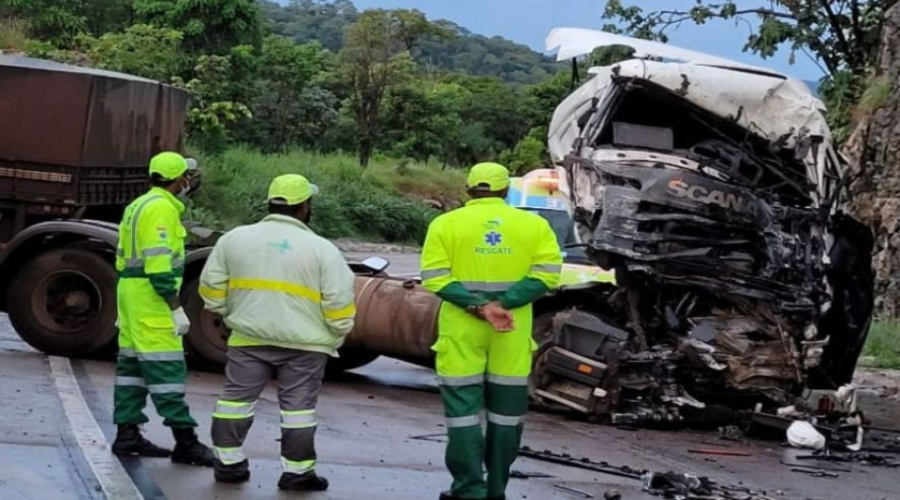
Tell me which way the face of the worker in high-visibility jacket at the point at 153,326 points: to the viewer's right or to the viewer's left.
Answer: to the viewer's right

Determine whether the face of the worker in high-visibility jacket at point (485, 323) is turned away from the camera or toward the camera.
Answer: away from the camera

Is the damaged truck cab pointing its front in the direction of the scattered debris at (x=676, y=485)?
yes

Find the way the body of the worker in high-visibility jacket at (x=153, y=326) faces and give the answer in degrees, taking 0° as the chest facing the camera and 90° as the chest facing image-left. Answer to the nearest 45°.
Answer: approximately 270°

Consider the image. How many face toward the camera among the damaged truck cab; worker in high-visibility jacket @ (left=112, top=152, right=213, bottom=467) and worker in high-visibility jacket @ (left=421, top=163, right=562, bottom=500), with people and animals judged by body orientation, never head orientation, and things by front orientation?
1

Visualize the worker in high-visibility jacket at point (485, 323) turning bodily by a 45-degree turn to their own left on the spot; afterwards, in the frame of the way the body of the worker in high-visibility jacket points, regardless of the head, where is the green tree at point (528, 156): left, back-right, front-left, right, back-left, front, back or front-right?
front-right

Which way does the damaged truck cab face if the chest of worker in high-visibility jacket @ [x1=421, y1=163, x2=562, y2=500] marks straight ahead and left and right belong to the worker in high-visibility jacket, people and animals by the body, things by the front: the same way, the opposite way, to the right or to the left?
the opposite way

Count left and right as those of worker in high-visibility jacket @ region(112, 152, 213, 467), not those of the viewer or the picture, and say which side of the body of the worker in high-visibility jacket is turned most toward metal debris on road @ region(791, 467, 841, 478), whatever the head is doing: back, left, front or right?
front

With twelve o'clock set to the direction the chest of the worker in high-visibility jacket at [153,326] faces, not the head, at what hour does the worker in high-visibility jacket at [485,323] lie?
the worker in high-visibility jacket at [485,323] is roughly at 1 o'clock from the worker in high-visibility jacket at [153,326].

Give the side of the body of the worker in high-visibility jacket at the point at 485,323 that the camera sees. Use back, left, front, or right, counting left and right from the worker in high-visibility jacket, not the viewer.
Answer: back

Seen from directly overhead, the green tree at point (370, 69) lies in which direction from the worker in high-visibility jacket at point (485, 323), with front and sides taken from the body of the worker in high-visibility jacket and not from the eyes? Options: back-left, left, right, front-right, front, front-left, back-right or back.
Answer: front

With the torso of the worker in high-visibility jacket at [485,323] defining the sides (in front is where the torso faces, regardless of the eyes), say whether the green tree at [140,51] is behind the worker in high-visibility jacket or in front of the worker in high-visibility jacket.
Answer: in front

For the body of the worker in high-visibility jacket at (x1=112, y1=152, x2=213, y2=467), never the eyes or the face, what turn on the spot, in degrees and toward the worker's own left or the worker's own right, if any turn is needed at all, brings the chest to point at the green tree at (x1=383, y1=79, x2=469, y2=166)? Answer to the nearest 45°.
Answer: approximately 90° to the worker's own left

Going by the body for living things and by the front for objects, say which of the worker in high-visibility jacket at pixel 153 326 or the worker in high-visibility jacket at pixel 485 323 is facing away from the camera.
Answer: the worker in high-visibility jacket at pixel 485 323

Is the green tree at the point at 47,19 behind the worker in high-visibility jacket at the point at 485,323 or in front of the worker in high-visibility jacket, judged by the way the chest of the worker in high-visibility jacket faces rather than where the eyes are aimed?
in front

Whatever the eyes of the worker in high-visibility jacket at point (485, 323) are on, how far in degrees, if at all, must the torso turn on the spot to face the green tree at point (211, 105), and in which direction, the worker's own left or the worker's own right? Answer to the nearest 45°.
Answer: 0° — they already face it

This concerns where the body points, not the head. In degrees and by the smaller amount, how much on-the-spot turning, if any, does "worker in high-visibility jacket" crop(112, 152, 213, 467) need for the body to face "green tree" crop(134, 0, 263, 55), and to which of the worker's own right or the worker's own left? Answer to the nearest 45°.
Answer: approximately 90° to the worker's own left

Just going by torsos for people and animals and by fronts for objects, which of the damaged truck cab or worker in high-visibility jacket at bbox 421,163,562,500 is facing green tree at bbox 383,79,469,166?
the worker in high-visibility jacket

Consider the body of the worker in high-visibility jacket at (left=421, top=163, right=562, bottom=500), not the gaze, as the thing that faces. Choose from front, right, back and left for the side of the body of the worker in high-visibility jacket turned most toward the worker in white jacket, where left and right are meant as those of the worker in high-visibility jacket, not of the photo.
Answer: left

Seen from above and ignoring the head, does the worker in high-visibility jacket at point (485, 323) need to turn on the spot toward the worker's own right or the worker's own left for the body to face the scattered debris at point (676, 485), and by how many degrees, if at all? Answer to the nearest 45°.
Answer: approximately 45° to the worker's own right

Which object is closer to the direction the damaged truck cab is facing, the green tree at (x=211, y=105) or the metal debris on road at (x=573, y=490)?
the metal debris on road
